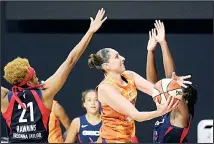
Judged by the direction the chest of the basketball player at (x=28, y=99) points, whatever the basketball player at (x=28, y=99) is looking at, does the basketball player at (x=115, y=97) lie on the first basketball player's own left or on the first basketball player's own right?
on the first basketball player's own right

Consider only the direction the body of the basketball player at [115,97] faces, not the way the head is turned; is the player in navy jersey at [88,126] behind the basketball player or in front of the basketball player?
behind

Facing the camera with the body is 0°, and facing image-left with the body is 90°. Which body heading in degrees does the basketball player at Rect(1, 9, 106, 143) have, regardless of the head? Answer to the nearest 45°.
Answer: approximately 180°

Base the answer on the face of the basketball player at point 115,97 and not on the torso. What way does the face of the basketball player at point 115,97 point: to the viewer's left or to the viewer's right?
to the viewer's right

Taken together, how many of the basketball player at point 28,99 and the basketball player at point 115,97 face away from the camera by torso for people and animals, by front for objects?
1

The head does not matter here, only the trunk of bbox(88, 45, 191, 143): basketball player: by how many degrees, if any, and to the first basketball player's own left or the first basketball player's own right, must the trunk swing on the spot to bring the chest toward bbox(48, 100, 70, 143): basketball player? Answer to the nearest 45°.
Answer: approximately 180°

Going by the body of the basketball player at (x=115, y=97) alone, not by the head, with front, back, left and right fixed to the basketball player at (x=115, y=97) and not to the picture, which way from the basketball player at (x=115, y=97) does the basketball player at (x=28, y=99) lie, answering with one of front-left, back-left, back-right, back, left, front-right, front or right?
back-right
